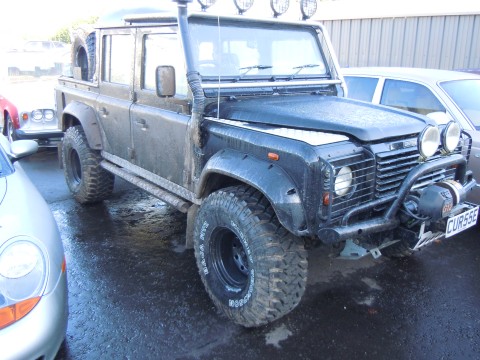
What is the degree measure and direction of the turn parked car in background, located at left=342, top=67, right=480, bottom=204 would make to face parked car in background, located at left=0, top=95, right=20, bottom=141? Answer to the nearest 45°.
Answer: approximately 135° to its right

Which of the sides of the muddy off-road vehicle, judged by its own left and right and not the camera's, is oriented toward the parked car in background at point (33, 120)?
back

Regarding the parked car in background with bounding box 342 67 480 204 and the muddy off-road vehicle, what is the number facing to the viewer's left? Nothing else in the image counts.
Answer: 0

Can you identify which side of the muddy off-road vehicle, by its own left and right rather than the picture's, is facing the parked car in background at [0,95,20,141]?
back

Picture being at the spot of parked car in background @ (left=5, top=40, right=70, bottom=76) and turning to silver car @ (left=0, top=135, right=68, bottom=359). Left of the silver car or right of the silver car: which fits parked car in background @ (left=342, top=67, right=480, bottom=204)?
left

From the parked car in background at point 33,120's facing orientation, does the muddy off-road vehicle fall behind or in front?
in front

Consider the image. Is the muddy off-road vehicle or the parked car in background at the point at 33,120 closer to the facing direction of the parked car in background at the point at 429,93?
the muddy off-road vehicle

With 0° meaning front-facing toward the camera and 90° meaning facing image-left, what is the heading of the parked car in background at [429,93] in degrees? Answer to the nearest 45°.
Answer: approximately 315°

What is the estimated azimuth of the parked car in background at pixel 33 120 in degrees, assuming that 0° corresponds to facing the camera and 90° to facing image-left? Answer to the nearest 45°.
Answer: approximately 315°

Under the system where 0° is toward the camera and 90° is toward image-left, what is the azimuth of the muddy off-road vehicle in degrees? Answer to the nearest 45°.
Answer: approximately 315°

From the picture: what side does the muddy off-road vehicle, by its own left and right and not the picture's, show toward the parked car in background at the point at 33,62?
back

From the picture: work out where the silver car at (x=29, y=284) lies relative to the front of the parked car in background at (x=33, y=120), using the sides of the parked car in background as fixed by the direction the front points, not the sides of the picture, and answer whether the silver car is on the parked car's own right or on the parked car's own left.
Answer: on the parked car's own right
